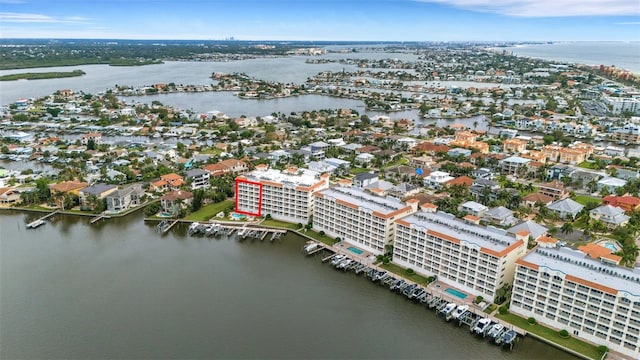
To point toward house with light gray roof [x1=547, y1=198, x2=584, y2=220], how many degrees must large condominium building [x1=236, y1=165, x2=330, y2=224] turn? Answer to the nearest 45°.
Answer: approximately 135° to its left

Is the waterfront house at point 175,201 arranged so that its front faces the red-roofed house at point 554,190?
no

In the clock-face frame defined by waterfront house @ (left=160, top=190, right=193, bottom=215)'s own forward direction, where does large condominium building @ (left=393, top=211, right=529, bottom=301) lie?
The large condominium building is roughly at 9 o'clock from the waterfront house.

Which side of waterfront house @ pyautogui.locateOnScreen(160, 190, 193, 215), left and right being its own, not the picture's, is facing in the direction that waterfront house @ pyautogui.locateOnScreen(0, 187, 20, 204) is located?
right

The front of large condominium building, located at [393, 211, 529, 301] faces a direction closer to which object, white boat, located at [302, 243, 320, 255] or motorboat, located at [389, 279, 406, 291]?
the motorboat

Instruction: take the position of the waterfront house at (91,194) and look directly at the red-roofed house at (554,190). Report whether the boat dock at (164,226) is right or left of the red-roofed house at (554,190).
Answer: right

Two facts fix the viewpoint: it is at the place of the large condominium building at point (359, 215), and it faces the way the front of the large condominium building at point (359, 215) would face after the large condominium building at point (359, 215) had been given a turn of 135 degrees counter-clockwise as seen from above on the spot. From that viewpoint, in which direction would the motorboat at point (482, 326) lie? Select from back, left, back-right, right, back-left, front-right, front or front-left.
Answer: front-right

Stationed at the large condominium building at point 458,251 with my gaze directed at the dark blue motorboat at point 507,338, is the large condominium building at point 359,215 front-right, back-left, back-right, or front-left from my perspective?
back-right

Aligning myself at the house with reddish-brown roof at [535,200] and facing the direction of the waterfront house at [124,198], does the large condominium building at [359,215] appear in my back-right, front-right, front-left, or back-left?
front-left

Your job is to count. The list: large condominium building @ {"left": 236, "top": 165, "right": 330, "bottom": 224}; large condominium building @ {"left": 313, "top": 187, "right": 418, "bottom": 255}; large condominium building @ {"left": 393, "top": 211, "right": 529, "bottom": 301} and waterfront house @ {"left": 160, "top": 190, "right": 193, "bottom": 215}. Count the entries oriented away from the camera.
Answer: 0

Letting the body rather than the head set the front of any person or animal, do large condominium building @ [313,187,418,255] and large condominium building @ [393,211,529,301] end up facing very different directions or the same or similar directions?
same or similar directions

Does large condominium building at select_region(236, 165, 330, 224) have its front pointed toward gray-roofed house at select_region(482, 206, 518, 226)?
no

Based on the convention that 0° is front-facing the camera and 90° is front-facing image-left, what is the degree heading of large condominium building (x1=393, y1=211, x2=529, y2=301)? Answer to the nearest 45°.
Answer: approximately 45°

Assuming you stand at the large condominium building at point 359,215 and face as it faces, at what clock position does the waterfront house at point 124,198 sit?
The waterfront house is roughly at 2 o'clock from the large condominium building.

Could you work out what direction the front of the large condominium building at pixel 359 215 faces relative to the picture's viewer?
facing the viewer and to the left of the viewer

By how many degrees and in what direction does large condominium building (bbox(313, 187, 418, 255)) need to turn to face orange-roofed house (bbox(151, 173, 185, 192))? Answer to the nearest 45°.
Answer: approximately 90° to its right

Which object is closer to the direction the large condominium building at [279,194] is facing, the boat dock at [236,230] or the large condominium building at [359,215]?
the boat dock

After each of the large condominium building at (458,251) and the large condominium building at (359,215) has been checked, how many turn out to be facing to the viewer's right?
0

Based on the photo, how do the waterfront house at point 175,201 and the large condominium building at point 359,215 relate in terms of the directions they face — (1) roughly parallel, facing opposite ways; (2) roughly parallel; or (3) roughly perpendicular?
roughly parallel

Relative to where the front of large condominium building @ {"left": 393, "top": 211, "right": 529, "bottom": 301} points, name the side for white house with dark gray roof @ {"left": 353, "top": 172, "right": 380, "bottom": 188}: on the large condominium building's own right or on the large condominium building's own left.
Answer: on the large condominium building's own right

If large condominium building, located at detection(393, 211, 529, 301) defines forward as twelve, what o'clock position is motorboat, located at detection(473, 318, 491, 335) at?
The motorboat is roughly at 10 o'clock from the large condominium building.
